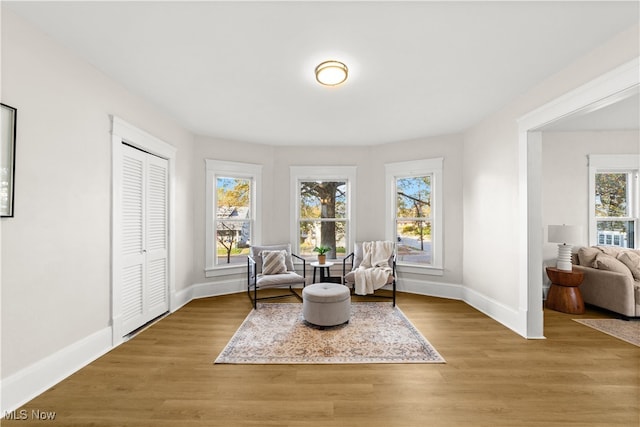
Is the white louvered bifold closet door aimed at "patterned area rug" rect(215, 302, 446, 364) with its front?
yes

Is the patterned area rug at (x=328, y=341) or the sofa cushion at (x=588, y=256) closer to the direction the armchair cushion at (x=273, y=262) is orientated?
the patterned area rug

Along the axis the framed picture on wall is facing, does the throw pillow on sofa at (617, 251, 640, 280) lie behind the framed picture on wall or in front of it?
in front

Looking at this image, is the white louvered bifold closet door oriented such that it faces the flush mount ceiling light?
yes

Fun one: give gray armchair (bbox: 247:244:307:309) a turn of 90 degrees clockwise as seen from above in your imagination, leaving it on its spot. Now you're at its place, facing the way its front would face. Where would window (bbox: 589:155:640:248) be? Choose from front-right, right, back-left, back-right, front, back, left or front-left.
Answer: back-left

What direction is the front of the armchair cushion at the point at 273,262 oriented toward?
toward the camera

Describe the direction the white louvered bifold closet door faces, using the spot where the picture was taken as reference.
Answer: facing the viewer and to the right of the viewer

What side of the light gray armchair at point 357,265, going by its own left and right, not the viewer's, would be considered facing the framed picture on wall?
front

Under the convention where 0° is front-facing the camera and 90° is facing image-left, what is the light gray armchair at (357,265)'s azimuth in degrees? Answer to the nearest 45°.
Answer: approximately 45°

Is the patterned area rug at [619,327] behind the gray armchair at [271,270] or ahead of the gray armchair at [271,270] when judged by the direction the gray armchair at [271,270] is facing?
ahead

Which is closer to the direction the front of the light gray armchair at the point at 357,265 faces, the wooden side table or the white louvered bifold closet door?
the white louvered bifold closet door

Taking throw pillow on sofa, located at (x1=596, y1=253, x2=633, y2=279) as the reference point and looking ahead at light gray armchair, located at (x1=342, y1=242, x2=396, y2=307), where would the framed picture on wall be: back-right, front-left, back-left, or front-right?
front-left

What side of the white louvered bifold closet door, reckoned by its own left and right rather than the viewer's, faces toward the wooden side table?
front

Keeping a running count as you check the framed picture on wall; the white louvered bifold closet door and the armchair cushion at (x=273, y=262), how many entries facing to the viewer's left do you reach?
0

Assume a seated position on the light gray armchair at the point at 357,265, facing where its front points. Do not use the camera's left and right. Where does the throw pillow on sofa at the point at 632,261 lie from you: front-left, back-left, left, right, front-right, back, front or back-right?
back-left

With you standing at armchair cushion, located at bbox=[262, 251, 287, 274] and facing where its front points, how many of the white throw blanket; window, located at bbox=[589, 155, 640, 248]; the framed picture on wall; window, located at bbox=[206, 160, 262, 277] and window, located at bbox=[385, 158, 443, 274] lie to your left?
3
